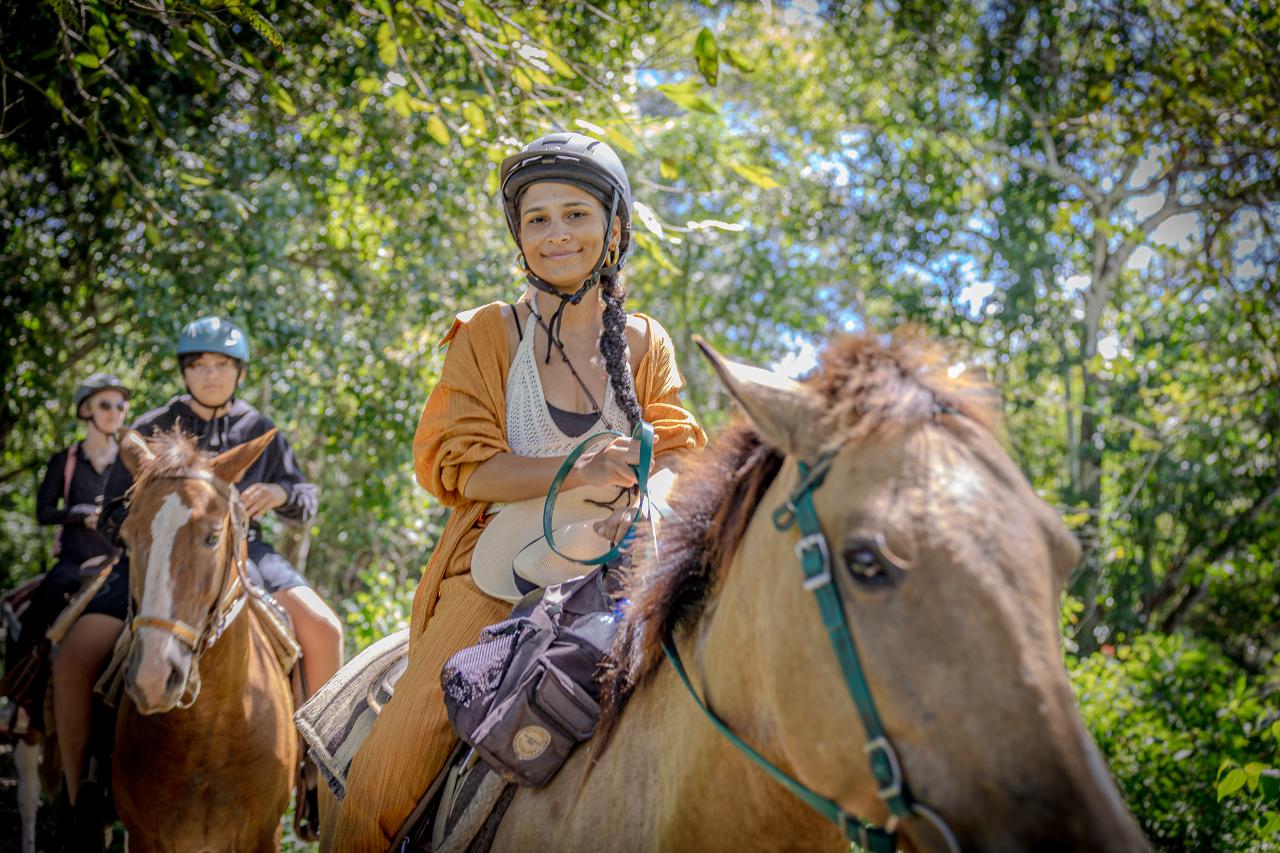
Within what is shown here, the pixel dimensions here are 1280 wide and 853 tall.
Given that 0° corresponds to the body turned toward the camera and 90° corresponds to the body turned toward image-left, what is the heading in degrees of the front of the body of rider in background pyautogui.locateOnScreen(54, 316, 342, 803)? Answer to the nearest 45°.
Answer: approximately 0°

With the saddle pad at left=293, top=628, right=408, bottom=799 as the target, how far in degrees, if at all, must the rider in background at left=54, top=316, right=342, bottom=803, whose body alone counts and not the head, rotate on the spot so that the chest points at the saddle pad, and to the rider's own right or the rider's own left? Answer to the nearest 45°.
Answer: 0° — they already face it

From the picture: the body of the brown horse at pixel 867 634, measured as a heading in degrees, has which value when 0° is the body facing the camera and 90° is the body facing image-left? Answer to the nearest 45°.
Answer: approximately 315°

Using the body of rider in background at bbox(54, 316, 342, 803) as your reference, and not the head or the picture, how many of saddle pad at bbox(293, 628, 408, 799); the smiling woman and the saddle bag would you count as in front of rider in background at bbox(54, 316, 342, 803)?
3

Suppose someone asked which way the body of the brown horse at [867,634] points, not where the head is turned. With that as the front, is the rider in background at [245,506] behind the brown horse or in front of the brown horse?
behind

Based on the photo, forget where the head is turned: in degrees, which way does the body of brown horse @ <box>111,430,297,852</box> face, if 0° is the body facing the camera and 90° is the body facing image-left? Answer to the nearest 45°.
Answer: approximately 0°
